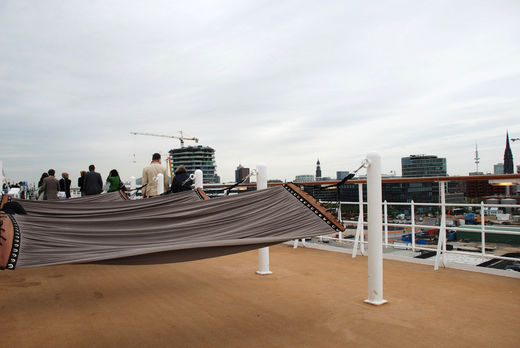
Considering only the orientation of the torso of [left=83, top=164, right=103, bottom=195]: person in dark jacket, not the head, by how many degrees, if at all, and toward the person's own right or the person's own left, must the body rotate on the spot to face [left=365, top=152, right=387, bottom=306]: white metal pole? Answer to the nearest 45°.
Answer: approximately 180°

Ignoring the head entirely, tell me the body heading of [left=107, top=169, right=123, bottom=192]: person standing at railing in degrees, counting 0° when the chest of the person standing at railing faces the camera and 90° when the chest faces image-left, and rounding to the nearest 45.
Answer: approximately 180°

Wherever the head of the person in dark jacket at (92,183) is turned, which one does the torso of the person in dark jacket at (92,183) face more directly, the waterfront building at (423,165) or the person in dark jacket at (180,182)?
the waterfront building

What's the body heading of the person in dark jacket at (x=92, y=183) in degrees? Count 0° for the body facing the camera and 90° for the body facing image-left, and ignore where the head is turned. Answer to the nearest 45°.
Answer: approximately 180°

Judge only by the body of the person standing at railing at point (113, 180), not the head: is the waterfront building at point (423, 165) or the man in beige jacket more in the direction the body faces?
the waterfront building

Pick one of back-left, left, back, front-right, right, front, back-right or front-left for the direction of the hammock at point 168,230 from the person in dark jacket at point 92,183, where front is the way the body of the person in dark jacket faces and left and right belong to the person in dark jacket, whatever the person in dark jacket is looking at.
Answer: back

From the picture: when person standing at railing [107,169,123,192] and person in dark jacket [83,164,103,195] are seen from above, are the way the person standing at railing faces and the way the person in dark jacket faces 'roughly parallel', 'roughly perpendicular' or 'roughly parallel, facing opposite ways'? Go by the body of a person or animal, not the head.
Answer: roughly parallel

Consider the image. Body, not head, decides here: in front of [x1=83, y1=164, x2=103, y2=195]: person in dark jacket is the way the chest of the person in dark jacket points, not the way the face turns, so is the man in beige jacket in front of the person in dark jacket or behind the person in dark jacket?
behind

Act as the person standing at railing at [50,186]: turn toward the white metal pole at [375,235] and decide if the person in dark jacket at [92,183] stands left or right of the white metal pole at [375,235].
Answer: left

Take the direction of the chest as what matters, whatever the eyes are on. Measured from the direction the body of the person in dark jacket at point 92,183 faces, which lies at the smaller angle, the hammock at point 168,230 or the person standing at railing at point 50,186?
the person standing at railing

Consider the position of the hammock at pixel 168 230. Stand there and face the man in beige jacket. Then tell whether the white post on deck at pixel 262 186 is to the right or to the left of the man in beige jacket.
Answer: right

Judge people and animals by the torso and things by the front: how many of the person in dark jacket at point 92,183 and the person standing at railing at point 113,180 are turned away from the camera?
2
